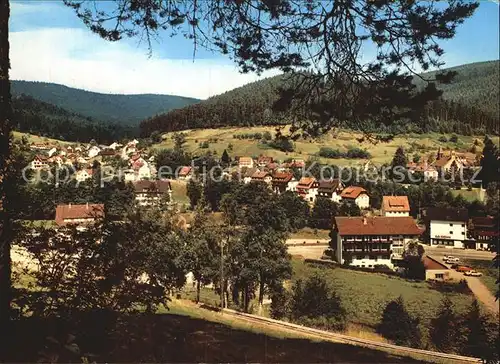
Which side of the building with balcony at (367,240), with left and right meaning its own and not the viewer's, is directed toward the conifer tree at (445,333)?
front

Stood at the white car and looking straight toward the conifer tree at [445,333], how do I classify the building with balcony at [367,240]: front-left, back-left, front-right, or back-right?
back-right

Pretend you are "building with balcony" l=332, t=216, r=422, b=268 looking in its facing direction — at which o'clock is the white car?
The white car is roughly at 10 o'clock from the building with balcony.

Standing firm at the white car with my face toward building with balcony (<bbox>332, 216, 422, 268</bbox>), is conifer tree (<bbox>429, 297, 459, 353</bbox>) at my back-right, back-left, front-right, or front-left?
back-left

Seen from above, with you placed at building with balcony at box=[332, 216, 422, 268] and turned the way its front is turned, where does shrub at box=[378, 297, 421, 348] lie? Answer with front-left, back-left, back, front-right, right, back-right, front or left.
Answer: front

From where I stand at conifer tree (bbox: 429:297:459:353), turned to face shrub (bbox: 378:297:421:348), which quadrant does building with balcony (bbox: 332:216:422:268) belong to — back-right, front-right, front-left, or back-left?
front-right

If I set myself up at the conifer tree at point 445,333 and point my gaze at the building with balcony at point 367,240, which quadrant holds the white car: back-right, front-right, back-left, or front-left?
front-right

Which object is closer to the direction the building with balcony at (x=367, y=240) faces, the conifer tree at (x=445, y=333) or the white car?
the conifer tree

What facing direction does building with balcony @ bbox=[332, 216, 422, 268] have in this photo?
toward the camera

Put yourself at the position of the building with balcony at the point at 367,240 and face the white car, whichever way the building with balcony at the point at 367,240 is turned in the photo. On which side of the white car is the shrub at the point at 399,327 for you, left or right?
right

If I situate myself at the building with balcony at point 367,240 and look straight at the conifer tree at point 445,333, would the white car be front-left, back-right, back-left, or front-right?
front-left

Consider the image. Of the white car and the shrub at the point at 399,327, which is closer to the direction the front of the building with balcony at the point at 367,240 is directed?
the shrub
